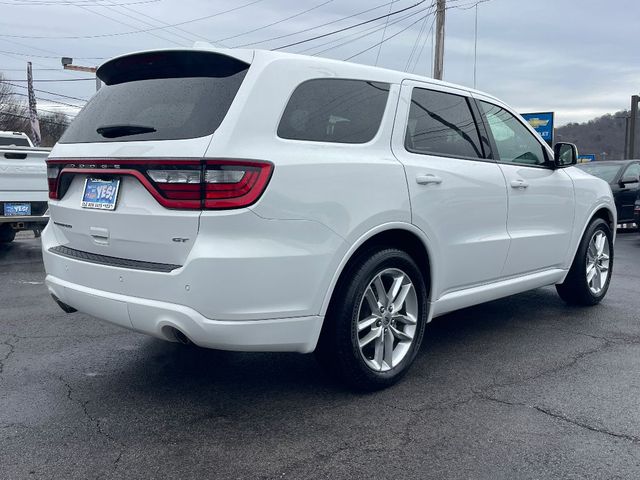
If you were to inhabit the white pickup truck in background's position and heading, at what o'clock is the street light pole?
The street light pole is roughly at 12 o'clock from the white pickup truck in background.

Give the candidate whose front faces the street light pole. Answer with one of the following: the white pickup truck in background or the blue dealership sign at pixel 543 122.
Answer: the white pickup truck in background

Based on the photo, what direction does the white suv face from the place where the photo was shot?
facing away from the viewer and to the right of the viewer

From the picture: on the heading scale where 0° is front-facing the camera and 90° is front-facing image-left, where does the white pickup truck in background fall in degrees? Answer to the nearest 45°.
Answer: approximately 180°

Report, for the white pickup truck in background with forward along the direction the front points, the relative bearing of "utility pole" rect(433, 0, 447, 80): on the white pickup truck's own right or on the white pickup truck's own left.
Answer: on the white pickup truck's own right

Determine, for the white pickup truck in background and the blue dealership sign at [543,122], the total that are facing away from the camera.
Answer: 1

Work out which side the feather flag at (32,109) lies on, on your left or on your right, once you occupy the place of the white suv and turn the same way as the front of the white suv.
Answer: on your left

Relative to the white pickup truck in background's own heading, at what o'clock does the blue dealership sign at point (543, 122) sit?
The blue dealership sign is roughly at 2 o'clock from the white pickup truck in background.

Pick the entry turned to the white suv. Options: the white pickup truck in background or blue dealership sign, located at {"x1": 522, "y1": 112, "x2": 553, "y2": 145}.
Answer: the blue dealership sign

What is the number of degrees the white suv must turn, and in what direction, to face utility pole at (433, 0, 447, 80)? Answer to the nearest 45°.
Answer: approximately 45° to its left

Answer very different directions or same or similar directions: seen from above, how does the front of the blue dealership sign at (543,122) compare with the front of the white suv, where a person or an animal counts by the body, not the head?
very different directions
